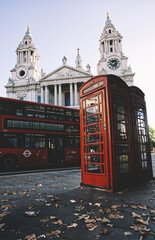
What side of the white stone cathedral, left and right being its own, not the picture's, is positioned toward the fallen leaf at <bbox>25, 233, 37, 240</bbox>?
front

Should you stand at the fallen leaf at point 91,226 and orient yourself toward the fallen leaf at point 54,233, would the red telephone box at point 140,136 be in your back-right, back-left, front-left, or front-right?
back-right

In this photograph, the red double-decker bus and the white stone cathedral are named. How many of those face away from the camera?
0

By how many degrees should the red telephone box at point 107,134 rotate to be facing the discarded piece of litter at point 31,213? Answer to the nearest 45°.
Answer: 0° — it already faces it

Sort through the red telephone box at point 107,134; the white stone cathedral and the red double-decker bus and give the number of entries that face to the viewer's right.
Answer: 0

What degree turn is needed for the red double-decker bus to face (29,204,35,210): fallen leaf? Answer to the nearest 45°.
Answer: approximately 45° to its left

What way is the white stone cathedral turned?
toward the camera

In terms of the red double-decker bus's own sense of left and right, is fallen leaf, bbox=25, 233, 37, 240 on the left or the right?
on its left

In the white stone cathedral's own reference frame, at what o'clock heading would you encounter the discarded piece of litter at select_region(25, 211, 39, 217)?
The discarded piece of litter is roughly at 12 o'clock from the white stone cathedral.

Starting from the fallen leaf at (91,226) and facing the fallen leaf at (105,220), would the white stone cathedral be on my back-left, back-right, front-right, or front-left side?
front-left

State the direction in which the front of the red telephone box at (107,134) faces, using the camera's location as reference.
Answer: facing the viewer and to the left of the viewer

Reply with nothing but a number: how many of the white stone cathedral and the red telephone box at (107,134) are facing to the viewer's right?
0

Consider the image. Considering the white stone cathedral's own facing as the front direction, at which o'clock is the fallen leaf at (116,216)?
The fallen leaf is roughly at 12 o'clock from the white stone cathedral.

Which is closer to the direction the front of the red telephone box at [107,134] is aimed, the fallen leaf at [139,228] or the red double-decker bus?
the fallen leaf
